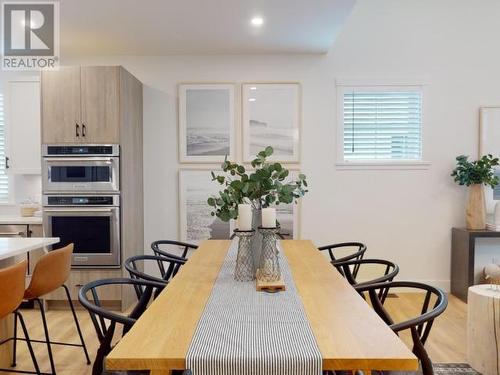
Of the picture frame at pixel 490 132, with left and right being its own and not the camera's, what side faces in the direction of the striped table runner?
front

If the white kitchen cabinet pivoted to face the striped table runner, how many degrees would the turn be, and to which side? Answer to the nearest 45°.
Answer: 0° — it already faces it

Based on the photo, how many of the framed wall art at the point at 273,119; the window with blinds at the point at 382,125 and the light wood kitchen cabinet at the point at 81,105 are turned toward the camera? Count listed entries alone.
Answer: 3

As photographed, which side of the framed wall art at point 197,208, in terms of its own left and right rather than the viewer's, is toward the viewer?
front

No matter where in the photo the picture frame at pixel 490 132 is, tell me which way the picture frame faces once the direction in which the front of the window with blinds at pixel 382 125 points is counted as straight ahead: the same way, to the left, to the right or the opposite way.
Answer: the same way

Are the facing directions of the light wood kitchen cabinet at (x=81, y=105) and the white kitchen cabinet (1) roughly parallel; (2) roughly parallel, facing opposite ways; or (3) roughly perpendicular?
roughly parallel

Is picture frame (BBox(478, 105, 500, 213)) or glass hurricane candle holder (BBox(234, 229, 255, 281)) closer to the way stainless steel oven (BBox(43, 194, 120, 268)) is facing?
the glass hurricane candle holder

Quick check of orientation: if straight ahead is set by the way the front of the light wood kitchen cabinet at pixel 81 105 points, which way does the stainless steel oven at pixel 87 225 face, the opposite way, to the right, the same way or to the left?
the same way

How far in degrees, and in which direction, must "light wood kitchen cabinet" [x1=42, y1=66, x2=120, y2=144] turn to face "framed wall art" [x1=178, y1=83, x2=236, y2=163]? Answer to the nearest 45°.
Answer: approximately 90° to its left

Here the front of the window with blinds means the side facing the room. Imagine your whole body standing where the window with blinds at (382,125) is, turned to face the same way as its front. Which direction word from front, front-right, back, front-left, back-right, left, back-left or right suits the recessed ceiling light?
front-right

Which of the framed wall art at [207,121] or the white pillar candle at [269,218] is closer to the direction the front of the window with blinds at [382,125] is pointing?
the white pillar candle

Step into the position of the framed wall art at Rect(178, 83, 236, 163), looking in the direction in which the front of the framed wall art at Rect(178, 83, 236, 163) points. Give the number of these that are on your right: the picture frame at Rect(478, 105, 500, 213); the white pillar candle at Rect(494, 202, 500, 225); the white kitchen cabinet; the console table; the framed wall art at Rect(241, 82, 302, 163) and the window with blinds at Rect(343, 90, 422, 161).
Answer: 1

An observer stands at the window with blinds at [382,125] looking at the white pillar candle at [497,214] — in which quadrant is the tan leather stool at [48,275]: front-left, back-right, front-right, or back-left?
back-right

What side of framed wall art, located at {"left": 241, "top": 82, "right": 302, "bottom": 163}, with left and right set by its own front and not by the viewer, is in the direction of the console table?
left

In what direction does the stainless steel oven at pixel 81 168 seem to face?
toward the camera

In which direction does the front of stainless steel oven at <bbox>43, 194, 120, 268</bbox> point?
toward the camera

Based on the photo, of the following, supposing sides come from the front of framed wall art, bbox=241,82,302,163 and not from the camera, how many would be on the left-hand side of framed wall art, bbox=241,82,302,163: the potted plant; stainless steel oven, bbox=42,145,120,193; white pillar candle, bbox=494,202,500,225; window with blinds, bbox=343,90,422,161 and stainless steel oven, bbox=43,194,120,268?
3

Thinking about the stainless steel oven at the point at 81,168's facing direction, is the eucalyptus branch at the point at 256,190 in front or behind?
in front

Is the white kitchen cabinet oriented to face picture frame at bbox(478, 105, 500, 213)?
no

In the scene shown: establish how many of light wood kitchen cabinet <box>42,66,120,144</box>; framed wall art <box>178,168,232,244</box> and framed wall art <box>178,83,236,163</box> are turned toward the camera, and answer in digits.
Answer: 3

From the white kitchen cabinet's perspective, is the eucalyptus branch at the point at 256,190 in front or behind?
in front

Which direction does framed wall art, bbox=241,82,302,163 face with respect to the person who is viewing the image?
facing the viewer
